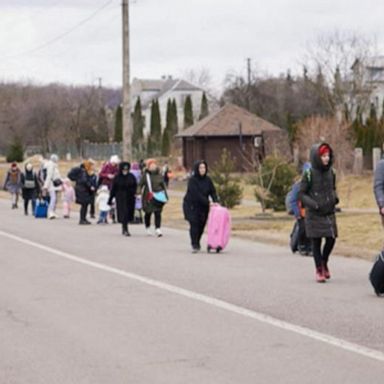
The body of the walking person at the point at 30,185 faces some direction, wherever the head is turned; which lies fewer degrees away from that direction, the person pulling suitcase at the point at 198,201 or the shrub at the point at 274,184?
the person pulling suitcase

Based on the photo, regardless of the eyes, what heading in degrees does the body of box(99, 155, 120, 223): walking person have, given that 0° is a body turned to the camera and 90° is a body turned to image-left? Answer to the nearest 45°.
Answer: approximately 315°

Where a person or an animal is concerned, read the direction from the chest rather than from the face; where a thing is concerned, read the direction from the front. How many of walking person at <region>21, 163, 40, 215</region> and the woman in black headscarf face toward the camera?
2

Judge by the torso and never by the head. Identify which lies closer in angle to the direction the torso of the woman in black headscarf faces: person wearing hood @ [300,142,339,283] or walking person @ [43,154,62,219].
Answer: the person wearing hood

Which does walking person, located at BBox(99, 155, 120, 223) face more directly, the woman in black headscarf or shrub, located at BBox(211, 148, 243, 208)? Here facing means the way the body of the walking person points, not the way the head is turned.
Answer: the woman in black headscarf

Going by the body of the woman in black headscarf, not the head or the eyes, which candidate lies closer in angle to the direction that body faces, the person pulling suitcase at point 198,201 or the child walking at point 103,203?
the person pulling suitcase

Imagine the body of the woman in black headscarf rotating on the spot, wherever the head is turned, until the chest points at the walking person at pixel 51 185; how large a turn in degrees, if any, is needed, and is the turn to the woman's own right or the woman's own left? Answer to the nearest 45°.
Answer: approximately 180°

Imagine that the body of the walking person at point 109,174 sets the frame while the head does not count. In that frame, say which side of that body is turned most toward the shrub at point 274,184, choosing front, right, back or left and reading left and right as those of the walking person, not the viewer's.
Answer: left

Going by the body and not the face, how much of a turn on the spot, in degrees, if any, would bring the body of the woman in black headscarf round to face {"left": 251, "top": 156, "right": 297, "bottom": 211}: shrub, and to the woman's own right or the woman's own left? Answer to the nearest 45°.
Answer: approximately 135° to the woman's own left
